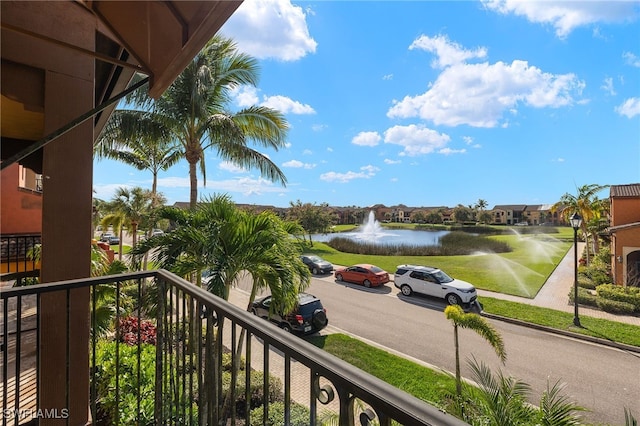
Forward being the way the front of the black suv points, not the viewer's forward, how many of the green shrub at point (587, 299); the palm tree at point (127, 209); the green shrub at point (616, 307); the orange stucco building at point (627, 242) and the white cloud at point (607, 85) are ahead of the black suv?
1

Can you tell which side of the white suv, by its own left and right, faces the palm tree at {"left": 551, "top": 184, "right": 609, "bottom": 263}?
left

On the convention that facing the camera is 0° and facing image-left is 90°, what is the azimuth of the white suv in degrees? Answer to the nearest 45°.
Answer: approximately 315°

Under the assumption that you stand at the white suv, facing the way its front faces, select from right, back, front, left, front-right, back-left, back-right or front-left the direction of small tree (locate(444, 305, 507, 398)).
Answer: front-right

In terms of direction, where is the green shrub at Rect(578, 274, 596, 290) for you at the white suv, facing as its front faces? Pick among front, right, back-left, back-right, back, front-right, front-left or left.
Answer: left

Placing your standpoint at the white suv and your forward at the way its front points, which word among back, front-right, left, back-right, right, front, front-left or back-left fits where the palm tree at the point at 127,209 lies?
back-right

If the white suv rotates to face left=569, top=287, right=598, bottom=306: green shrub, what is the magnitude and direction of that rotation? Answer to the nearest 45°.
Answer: approximately 45° to its left

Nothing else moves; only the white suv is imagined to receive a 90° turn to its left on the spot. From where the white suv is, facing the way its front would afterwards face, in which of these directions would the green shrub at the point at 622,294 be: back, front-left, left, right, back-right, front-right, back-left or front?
front-right

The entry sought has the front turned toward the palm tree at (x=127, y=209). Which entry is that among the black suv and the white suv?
the black suv

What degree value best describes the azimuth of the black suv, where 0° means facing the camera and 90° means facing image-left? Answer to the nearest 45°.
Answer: approximately 135°

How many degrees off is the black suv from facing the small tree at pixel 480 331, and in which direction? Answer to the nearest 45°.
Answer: approximately 180°

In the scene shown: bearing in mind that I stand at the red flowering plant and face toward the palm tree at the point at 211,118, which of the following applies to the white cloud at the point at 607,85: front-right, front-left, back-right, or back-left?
front-right

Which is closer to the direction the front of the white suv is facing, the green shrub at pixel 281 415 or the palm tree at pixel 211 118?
the green shrub

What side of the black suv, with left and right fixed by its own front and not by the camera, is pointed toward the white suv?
right

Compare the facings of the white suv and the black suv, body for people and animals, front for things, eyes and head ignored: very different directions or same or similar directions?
very different directions

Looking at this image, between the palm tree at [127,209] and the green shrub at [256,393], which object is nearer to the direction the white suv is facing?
the green shrub
